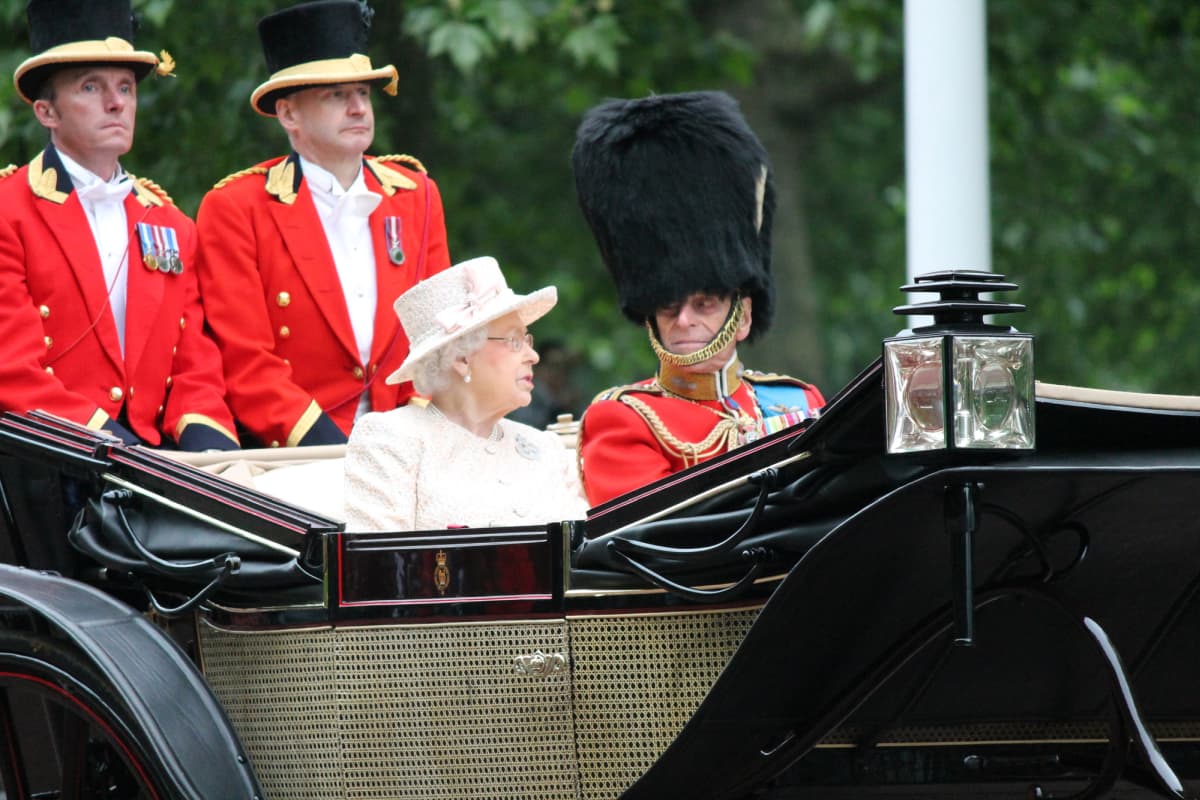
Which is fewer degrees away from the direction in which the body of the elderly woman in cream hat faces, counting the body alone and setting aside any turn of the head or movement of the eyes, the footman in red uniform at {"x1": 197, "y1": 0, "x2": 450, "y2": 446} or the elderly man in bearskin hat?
the elderly man in bearskin hat

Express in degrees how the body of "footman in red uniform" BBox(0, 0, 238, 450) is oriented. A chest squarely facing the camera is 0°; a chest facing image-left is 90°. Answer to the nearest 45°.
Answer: approximately 315°

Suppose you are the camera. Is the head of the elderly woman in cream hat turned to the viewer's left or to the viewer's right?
to the viewer's right

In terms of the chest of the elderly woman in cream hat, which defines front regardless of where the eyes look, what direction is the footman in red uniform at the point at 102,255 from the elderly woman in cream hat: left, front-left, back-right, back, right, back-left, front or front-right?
back

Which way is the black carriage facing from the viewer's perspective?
to the viewer's right

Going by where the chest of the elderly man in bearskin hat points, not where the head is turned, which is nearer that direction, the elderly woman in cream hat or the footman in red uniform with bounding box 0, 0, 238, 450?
the elderly woman in cream hat

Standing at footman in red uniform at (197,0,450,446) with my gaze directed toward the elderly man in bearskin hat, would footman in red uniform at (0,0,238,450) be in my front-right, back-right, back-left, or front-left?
back-right

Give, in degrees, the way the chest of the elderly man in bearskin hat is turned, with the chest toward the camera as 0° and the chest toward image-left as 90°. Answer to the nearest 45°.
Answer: approximately 315°

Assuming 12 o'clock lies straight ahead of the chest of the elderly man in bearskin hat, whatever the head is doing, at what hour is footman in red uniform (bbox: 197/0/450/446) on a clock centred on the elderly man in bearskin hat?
The footman in red uniform is roughly at 5 o'clock from the elderly man in bearskin hat.
